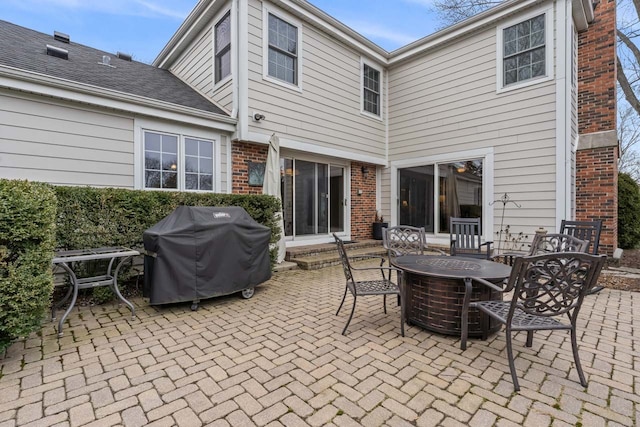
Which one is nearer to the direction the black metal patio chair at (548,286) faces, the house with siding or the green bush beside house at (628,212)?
the house with siding

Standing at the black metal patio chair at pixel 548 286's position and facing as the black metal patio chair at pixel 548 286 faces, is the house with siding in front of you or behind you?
in front

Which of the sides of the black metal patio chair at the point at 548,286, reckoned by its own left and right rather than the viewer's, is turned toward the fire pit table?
front

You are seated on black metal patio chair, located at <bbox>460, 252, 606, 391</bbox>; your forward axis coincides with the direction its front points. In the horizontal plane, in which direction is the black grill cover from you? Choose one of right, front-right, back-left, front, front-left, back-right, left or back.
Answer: front-left

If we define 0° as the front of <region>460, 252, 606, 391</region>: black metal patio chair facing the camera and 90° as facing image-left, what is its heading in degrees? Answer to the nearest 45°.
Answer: approximately 135°

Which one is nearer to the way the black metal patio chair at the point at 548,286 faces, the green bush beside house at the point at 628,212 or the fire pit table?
the fire pit table

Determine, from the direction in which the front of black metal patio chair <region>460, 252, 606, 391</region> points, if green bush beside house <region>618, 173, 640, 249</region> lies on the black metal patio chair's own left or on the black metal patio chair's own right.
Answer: on the black metal patio chair's own right
